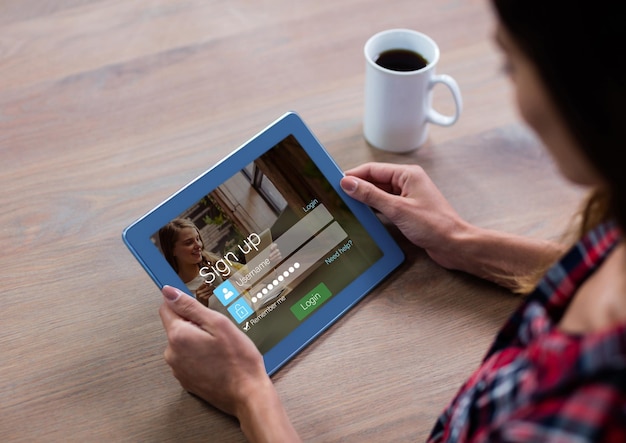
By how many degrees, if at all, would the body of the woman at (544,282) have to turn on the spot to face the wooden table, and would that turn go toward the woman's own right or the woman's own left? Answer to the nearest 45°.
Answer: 0° — they already face it

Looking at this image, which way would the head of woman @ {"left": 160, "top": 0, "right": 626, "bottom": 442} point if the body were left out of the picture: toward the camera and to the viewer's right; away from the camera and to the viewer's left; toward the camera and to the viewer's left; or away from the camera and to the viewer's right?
away from the camera and to the viewer's left

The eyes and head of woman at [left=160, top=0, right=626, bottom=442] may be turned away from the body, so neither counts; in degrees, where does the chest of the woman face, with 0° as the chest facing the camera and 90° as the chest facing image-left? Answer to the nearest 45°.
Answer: approximately 135°
